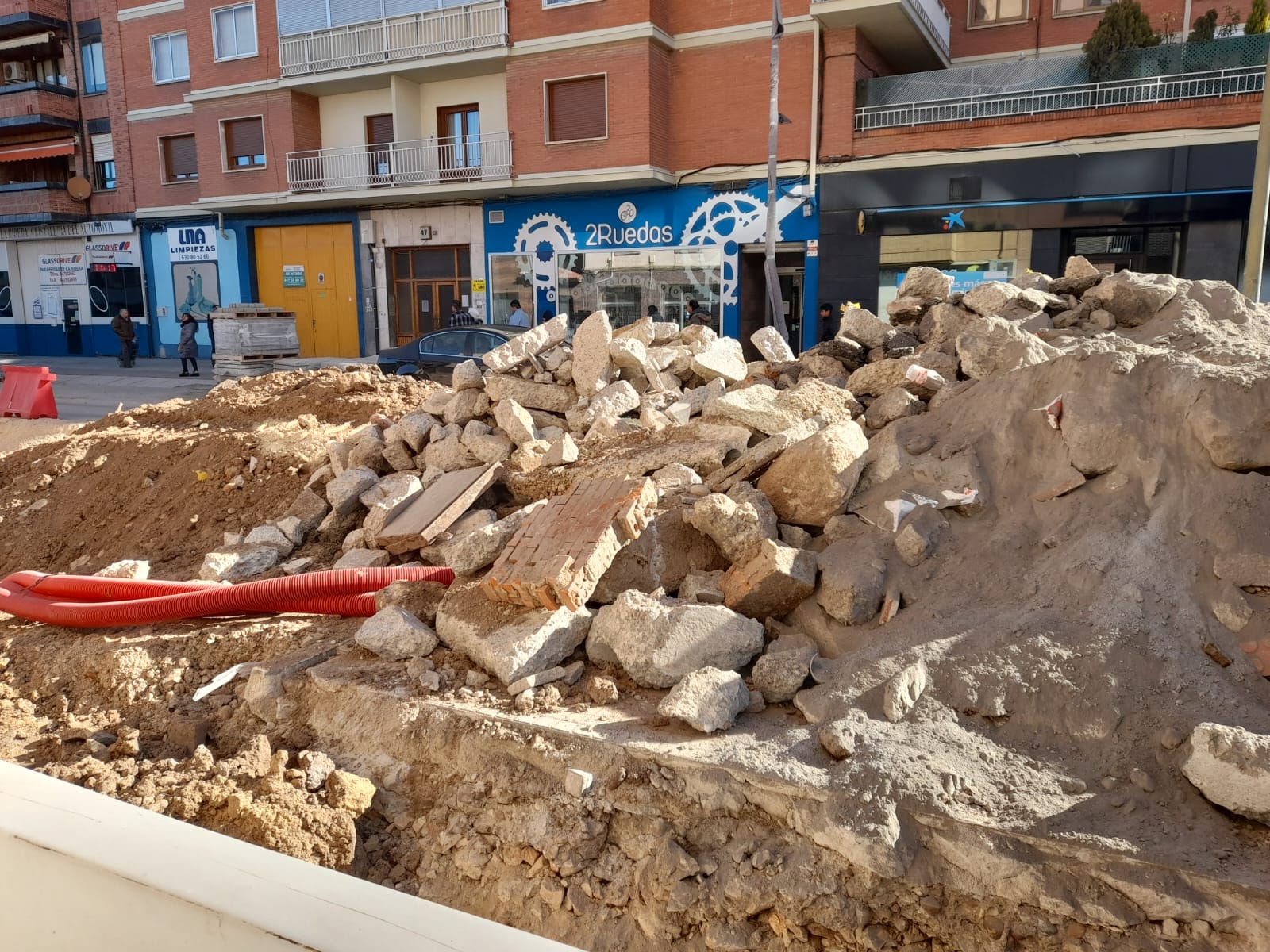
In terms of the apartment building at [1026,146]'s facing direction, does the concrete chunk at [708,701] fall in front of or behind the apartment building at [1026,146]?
in front

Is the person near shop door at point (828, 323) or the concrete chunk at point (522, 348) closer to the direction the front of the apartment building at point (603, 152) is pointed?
the concrete chunk

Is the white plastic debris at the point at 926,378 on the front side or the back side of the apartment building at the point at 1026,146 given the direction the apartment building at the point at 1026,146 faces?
on the front side

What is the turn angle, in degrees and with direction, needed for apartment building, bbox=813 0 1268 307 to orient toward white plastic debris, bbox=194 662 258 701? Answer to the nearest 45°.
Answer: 0° — it already faces it

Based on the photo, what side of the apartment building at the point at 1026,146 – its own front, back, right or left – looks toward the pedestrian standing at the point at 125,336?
right
